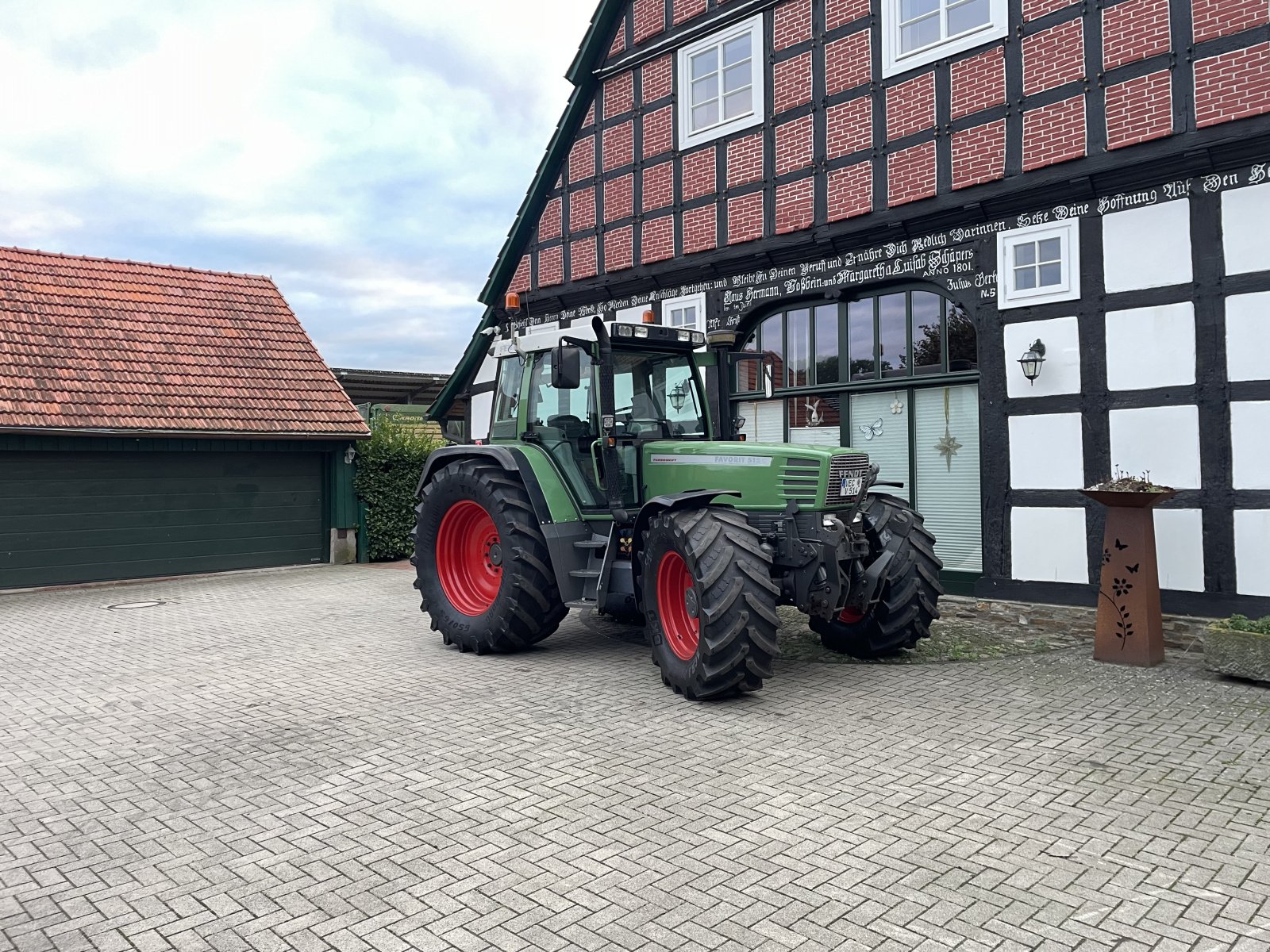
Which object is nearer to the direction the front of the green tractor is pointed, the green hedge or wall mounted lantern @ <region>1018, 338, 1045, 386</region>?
the wall mounted lantern

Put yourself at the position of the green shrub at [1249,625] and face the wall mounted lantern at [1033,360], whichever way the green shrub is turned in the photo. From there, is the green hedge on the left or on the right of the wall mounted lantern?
left

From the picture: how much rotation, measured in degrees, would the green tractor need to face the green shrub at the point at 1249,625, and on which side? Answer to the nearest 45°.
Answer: approximately 45° to its left

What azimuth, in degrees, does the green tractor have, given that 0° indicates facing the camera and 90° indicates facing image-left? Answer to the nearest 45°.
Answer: approximately 315°

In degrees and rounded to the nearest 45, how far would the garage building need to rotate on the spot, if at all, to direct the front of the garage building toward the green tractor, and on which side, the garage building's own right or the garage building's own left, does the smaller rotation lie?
0° — it already faces it

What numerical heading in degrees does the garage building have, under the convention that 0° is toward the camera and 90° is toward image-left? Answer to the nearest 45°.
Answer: approximately 0°

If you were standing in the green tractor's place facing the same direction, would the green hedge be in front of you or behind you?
behind
